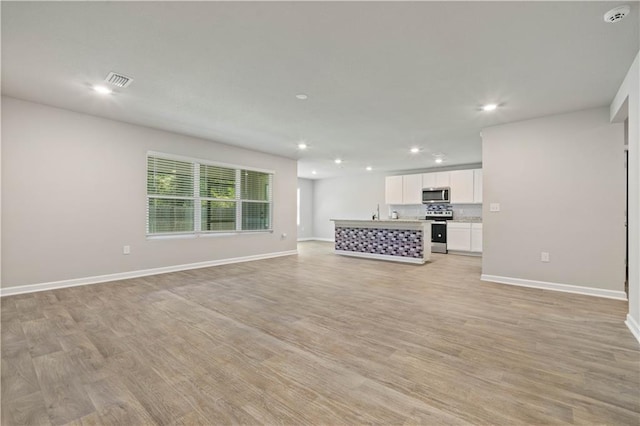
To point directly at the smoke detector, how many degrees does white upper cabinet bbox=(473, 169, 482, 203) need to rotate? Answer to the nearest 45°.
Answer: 0° — it already faces it

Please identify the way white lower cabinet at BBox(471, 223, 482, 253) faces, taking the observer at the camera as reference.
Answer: facing the viewer

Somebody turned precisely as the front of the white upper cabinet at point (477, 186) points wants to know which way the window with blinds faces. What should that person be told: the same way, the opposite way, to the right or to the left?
to the left

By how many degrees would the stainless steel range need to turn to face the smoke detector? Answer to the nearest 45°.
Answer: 0° — it already faces it

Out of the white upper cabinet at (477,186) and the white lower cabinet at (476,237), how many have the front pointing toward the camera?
2

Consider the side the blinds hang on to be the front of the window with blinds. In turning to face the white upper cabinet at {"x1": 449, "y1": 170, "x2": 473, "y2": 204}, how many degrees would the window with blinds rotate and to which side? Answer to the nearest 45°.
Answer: approximately 45° to its left

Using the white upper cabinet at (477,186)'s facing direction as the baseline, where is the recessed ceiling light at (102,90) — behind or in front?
in front

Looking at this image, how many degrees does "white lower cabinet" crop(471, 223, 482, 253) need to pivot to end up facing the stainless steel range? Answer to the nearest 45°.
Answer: approximately 90° to its right

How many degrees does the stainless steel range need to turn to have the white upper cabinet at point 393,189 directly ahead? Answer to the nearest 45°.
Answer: approximately 90° to its right

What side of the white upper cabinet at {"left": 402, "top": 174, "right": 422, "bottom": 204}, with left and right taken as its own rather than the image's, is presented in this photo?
front

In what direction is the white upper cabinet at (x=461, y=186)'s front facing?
toward the camera

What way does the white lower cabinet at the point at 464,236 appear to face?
toward the camera

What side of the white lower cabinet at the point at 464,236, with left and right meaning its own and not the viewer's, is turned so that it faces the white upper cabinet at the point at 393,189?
right

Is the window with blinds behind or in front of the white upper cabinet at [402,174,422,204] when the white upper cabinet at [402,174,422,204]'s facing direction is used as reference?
in front
